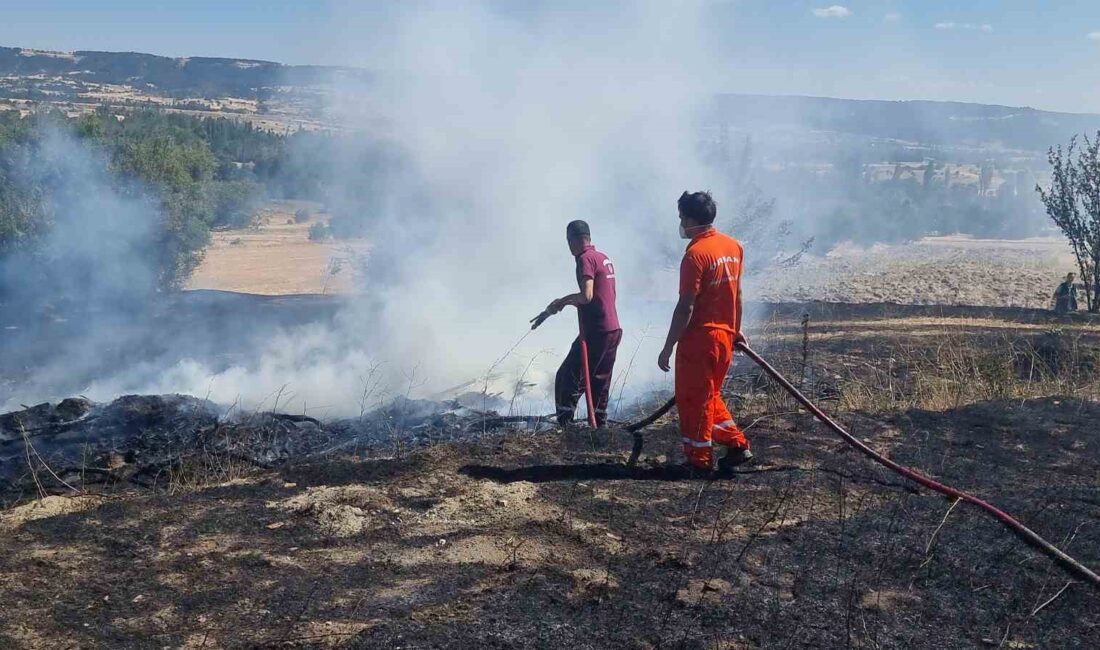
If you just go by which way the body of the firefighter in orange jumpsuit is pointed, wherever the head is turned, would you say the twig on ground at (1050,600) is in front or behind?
behind

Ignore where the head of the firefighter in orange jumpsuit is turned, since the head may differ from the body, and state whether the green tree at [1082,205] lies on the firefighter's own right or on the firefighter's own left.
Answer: on the firefighter's own right

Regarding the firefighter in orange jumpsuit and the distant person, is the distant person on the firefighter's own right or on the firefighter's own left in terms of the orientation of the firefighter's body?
on the firefighter's own right

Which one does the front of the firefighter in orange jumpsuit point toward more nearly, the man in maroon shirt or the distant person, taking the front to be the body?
the man in maroon shirt

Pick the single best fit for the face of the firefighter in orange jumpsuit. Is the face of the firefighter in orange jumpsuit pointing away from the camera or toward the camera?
away from the camera

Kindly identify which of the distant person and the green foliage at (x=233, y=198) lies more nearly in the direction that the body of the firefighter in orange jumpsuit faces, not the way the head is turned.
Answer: the green foliage

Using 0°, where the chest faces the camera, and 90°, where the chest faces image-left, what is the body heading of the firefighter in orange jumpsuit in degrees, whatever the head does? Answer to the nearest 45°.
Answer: approximately 135°
